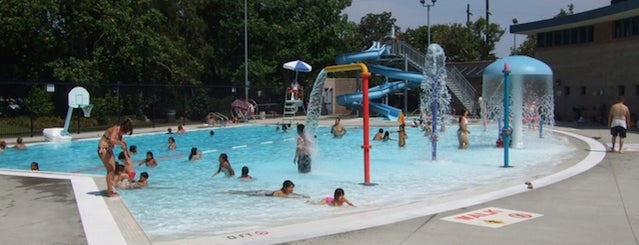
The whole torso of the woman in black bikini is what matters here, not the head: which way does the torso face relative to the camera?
to the viewer's right

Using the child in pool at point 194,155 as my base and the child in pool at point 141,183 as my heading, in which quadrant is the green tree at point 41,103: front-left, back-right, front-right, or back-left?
back-right

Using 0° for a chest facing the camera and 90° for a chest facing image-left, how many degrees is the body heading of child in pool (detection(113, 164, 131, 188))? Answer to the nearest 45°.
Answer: approximately 180°

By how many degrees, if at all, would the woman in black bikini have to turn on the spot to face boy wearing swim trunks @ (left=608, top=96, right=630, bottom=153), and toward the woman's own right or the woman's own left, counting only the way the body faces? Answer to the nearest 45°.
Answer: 0° — they already face them

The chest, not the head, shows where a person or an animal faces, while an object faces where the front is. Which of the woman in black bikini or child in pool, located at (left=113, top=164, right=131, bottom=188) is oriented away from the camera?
the child in pool

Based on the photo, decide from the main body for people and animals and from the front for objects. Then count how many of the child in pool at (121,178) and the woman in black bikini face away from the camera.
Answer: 1

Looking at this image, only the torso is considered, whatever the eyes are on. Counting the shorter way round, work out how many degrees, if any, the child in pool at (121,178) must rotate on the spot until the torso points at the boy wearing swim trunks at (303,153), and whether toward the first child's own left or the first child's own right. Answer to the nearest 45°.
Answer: approximately 90° to the first child's own right
